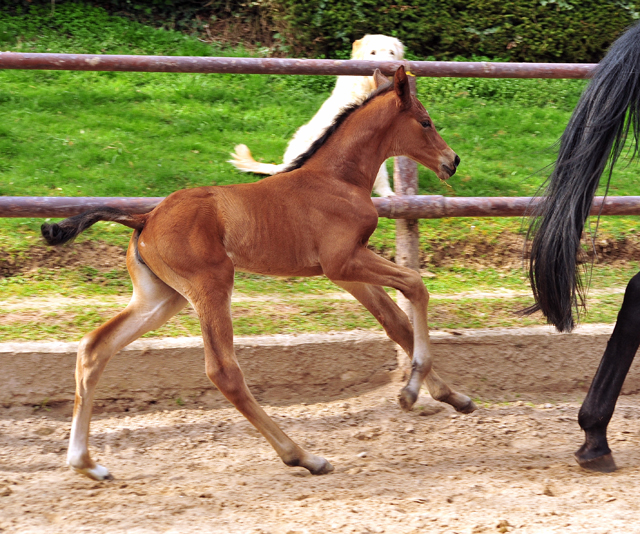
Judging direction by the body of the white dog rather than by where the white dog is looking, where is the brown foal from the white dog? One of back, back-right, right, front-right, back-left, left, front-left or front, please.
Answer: front-right

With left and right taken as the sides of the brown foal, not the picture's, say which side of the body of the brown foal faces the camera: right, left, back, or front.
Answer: right

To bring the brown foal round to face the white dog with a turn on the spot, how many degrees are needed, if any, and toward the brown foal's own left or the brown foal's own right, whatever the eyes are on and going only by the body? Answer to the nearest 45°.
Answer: approximately 90° to the brown foal's own left

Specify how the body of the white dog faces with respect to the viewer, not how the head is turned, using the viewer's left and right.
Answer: facing the viewer and to the right of the viewer
